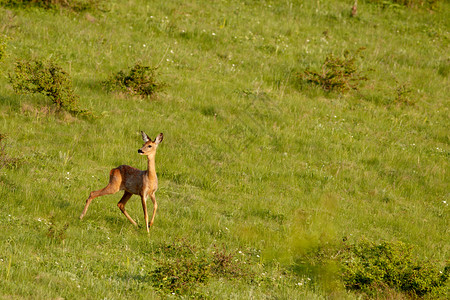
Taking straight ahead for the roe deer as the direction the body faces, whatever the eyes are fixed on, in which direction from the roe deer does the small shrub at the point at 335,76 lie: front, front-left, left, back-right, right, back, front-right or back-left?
left

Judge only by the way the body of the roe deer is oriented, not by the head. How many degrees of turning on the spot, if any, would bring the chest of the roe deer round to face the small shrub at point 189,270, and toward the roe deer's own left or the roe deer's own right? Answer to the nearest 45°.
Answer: approximately 45° to the roe deer's own right

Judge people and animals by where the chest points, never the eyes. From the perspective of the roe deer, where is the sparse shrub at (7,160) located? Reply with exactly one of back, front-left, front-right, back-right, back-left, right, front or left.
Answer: back

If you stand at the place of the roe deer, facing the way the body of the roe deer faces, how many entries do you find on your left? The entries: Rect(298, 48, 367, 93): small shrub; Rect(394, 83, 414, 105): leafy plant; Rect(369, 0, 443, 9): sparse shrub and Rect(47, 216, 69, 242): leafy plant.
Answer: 3

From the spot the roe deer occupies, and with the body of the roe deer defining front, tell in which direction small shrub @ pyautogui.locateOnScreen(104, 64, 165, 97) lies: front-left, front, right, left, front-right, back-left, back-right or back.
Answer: back-left

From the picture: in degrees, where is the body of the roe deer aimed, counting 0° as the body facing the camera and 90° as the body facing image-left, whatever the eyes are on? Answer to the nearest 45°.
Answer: approximately 315°

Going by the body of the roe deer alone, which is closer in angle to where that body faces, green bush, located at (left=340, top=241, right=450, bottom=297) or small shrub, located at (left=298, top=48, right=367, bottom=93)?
the green bush

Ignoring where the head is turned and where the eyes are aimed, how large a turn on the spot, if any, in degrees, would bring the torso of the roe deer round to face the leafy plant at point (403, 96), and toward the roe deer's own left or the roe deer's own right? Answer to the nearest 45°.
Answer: approximately 90° to the roe deer's own left

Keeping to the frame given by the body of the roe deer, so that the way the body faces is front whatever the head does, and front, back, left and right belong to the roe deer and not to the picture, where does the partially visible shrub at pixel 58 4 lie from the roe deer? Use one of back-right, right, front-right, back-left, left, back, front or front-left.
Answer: back-left

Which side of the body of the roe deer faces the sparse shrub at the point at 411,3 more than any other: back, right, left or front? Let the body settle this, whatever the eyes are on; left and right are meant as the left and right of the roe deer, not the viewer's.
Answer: left

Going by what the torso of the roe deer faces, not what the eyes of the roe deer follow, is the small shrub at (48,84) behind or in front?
behind
